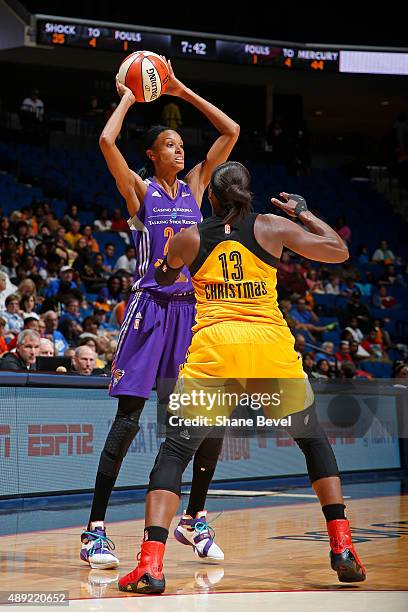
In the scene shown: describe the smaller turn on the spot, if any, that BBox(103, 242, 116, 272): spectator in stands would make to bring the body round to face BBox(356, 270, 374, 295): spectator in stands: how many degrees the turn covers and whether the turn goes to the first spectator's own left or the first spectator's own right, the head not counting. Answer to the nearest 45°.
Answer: approximately 90° to the first spectator's own left

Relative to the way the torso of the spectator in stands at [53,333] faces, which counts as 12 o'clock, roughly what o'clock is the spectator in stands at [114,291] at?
the spectator in stands at [114,291] is roughly at 8 o'clock from the spectator in stands at [53,333].

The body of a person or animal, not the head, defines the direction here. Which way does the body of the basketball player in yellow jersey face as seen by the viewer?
away from the camera

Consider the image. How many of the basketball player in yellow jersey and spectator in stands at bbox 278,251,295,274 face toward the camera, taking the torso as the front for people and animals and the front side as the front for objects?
1

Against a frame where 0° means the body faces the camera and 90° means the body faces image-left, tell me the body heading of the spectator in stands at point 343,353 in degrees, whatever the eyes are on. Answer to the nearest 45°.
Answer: approximately 45°

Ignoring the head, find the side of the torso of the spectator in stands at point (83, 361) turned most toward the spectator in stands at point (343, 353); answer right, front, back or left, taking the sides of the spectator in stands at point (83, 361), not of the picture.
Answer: left

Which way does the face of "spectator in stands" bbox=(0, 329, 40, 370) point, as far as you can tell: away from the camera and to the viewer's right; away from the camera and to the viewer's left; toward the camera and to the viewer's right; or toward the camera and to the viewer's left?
toward the camera and to the viewer's right

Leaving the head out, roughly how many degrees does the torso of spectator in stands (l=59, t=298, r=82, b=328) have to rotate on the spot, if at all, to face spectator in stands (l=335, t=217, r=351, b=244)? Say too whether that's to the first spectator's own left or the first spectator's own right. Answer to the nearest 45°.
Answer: approximately 90° to the first spectator's own left

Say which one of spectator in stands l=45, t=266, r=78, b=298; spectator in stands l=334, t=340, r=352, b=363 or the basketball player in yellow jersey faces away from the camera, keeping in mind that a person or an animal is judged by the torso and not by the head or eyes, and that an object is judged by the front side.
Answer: the basketball player in yellow jersey

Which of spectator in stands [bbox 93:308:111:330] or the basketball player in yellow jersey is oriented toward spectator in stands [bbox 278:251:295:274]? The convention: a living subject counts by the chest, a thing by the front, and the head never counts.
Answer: the basketball player in yellow jersey

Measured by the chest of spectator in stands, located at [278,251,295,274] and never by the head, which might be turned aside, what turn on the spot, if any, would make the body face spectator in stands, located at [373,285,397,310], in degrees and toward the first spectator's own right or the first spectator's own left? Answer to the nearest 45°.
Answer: approximately 135° to the first spectator's own left

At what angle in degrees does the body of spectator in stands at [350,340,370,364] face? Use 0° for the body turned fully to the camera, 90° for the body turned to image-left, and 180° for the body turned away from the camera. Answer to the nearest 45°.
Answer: approximately 45°
